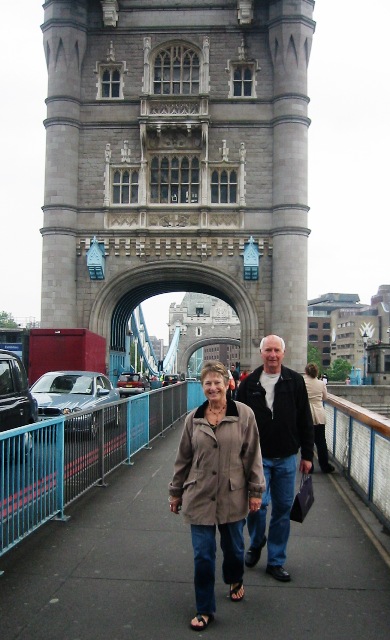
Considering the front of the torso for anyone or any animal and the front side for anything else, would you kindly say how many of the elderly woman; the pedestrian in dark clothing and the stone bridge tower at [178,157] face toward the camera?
3

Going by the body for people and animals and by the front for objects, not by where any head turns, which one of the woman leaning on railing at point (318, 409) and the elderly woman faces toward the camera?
the elderly woman

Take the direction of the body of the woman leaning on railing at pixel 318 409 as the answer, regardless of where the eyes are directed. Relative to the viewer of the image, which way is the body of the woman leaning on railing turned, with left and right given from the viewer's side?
facing away from the viewer and to the right of the viewer

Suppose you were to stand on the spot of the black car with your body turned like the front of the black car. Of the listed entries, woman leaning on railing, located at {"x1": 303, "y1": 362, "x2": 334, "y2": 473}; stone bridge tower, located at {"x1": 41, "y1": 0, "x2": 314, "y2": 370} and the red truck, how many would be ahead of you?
0

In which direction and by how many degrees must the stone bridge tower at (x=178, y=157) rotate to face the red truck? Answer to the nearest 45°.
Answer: approximately 45° to its right

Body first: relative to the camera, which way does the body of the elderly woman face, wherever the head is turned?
toward the camera

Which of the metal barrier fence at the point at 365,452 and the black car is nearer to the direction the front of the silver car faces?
the black car

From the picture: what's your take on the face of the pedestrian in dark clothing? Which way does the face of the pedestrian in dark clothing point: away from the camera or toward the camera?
toward the camera

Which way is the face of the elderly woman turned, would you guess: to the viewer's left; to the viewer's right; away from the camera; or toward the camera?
toward the camera

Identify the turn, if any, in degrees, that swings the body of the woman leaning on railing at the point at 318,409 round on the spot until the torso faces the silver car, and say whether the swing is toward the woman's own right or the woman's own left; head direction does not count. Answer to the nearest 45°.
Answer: approximately 90° to the woman's own left

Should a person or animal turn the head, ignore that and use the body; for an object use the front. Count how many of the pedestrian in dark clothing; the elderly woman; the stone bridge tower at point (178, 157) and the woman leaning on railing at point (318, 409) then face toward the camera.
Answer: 3

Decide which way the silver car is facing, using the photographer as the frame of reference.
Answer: facing the viewer and to the left of the viewer

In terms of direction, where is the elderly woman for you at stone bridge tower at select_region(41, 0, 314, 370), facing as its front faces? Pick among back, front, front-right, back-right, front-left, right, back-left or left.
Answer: front

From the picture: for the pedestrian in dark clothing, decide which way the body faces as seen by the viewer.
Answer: toward the camera

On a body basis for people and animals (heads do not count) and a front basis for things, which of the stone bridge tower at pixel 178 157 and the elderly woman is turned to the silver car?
the stone bridge tower

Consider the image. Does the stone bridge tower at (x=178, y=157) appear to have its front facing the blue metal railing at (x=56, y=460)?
yes
